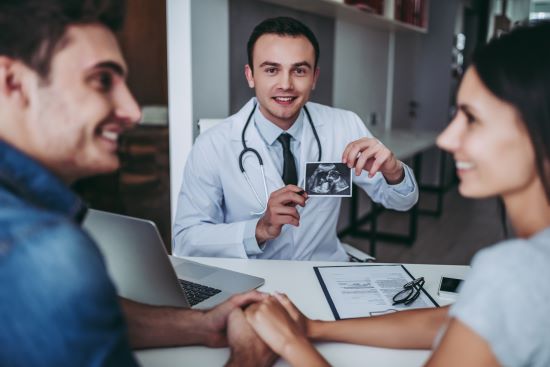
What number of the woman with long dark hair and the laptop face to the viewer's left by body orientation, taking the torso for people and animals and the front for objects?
1

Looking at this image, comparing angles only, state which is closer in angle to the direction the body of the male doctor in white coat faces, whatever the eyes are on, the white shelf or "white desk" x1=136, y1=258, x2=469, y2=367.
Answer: the white desk

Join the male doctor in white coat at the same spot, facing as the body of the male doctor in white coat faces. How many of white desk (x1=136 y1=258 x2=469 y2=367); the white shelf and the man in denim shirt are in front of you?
2

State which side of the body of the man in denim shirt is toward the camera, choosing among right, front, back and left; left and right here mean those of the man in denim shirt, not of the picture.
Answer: right

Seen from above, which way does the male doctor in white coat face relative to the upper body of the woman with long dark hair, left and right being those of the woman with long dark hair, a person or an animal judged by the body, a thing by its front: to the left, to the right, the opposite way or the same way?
to the left

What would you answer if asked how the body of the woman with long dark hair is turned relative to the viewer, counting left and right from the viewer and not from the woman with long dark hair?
facing to the left of the viewer

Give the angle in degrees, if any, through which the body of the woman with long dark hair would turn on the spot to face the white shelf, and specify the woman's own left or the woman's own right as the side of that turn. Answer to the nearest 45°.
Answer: approximately 90° to the woman's own right

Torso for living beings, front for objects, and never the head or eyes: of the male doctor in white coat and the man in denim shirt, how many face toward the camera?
1

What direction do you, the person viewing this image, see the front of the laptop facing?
facing away from the viewer and to the right of the viewer
